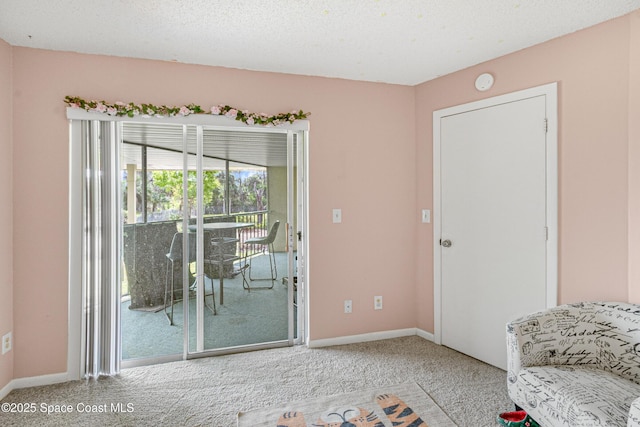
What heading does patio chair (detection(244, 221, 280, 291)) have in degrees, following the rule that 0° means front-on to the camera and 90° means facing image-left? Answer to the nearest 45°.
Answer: approximately 90°

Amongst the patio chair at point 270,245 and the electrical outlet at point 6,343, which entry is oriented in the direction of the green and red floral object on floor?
the electrical outlet

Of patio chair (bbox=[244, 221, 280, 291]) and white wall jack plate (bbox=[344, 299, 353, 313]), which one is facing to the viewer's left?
the patio chair

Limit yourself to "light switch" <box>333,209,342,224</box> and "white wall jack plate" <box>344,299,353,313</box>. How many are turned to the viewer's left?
0

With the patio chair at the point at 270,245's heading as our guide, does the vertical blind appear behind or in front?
in front

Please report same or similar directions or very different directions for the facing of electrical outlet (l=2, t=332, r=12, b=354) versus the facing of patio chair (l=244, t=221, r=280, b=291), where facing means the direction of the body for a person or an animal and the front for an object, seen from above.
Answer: very different directions

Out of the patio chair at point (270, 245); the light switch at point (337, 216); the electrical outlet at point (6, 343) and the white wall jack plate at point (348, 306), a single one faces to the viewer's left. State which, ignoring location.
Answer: the patio chair

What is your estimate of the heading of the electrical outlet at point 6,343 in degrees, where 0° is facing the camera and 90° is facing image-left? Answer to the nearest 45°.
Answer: approximately 315°

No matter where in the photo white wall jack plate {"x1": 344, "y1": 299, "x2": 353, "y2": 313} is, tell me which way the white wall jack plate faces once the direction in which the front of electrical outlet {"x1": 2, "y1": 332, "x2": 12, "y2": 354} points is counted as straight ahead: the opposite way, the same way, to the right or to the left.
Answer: to the right

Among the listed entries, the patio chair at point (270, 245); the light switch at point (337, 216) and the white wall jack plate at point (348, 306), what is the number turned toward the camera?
2

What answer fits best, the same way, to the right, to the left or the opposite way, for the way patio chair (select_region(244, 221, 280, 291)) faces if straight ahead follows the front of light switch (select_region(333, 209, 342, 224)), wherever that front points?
to the right

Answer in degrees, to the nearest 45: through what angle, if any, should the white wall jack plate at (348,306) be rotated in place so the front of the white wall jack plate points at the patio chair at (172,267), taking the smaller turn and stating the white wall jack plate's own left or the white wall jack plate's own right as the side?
approximately 90° to the white wall jack plate's own right
